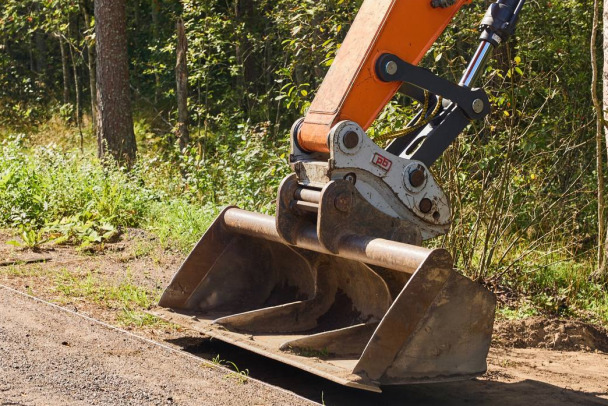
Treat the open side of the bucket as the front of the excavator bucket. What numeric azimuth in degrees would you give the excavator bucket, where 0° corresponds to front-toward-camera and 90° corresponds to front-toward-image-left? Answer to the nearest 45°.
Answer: approximately 45°

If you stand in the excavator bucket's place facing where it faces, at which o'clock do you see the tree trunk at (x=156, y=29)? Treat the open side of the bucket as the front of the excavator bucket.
The tree trunk is roughly at 4 o'clock from the excavator bucket.

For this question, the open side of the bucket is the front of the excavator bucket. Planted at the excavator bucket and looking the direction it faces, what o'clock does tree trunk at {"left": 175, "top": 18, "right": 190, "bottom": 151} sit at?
The tree trunk is roughly at 4 o'clock from the excavator bucket.
